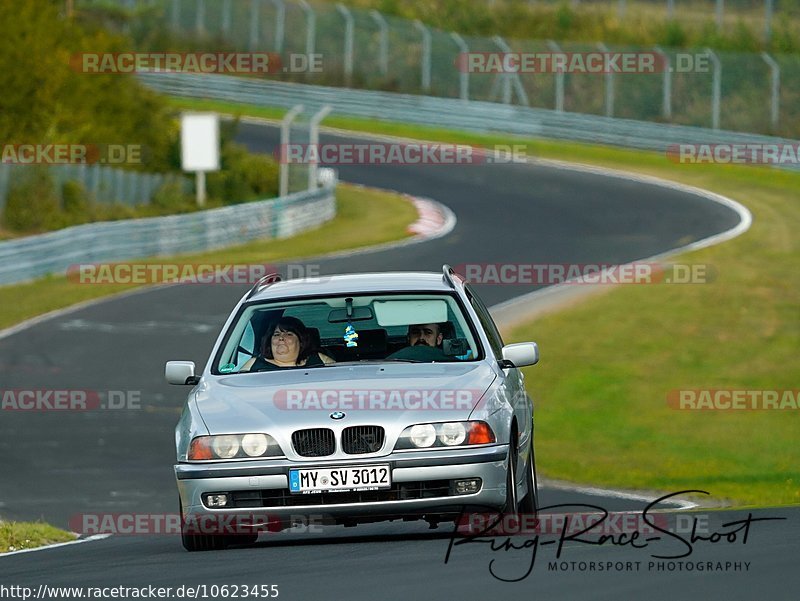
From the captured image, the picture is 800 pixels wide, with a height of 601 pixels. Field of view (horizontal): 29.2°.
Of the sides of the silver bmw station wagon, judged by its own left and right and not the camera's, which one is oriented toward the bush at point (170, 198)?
back

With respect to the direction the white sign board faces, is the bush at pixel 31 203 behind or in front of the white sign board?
in front

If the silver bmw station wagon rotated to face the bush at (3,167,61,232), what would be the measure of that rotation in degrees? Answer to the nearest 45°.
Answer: approximately 180°

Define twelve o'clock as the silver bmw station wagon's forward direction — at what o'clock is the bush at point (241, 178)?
The bush is roughly at 6 o'clock from the silver bmw station wagon.

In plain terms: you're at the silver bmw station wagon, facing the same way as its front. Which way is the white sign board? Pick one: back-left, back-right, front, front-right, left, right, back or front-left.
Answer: back

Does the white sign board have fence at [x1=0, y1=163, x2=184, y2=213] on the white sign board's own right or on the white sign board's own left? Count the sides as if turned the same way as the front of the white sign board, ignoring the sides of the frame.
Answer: on the white sign board's own right

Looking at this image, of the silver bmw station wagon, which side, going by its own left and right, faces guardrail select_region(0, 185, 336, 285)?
back

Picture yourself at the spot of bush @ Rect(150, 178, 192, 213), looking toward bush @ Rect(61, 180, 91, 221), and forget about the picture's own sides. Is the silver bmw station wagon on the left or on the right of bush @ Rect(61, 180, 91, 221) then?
left

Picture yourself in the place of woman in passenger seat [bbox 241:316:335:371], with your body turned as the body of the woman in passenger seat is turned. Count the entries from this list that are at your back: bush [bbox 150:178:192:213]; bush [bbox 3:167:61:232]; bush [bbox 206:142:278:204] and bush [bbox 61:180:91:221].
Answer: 4

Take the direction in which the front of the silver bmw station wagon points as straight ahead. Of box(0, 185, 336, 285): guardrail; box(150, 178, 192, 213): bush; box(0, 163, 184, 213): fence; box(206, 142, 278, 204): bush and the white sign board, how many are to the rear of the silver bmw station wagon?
5

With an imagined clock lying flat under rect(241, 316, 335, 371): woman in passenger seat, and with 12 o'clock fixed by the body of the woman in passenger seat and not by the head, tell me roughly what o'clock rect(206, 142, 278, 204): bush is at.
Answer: The bush is roughly at 6 o'clock from the woman in passenger seat.

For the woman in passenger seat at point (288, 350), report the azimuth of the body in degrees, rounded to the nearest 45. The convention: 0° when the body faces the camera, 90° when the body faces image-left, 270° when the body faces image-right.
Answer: approximately 0°
